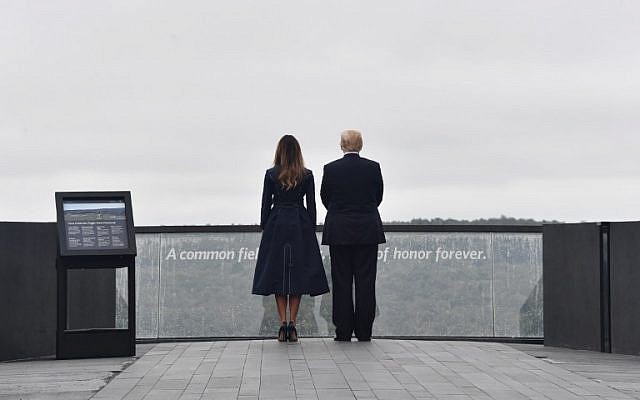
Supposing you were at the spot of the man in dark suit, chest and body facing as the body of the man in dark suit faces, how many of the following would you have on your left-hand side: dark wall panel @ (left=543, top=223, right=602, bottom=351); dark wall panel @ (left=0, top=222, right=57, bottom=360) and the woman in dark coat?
2

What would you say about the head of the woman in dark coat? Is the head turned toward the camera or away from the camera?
away from the camera

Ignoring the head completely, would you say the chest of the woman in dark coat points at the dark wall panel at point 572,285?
no

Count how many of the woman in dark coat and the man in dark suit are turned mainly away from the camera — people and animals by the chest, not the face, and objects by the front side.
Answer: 2

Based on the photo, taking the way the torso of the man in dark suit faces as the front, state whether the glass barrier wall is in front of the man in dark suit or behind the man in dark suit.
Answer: in front

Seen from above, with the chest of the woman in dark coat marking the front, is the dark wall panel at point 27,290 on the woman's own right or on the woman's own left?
on the woman's own left

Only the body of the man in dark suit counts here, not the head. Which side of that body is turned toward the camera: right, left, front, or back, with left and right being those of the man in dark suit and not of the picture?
back

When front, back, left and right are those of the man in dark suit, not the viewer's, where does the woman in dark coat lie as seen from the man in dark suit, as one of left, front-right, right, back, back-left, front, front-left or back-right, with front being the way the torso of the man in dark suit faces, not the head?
left

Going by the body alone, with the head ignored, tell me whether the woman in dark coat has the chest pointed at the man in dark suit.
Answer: no

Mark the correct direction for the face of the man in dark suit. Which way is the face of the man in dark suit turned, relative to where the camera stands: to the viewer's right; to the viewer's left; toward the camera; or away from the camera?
away from the camera

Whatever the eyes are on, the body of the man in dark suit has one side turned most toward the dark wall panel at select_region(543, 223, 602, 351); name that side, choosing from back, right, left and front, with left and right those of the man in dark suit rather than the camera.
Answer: right

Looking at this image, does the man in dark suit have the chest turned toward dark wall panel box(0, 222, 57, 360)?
no

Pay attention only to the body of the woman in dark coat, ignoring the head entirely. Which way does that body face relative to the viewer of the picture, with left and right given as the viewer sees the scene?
facing away from the viewer

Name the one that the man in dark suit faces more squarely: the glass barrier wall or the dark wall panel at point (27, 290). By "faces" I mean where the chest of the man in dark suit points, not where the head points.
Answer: the glass barrier wall

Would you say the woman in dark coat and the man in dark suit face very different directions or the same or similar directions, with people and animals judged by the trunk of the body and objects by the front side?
same or similar directions
